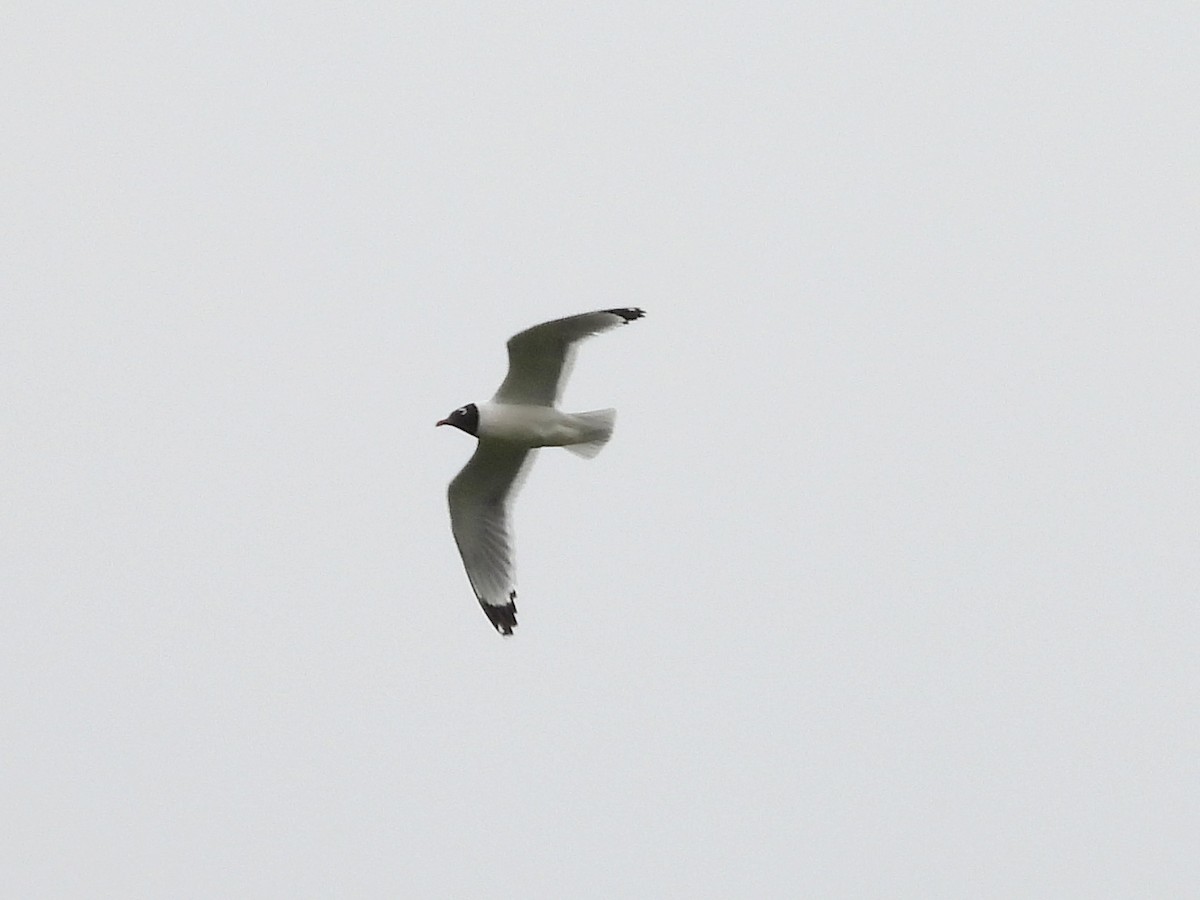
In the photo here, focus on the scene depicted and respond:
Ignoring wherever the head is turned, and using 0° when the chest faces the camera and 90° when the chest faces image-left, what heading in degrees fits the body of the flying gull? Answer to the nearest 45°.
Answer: approximately 90°
